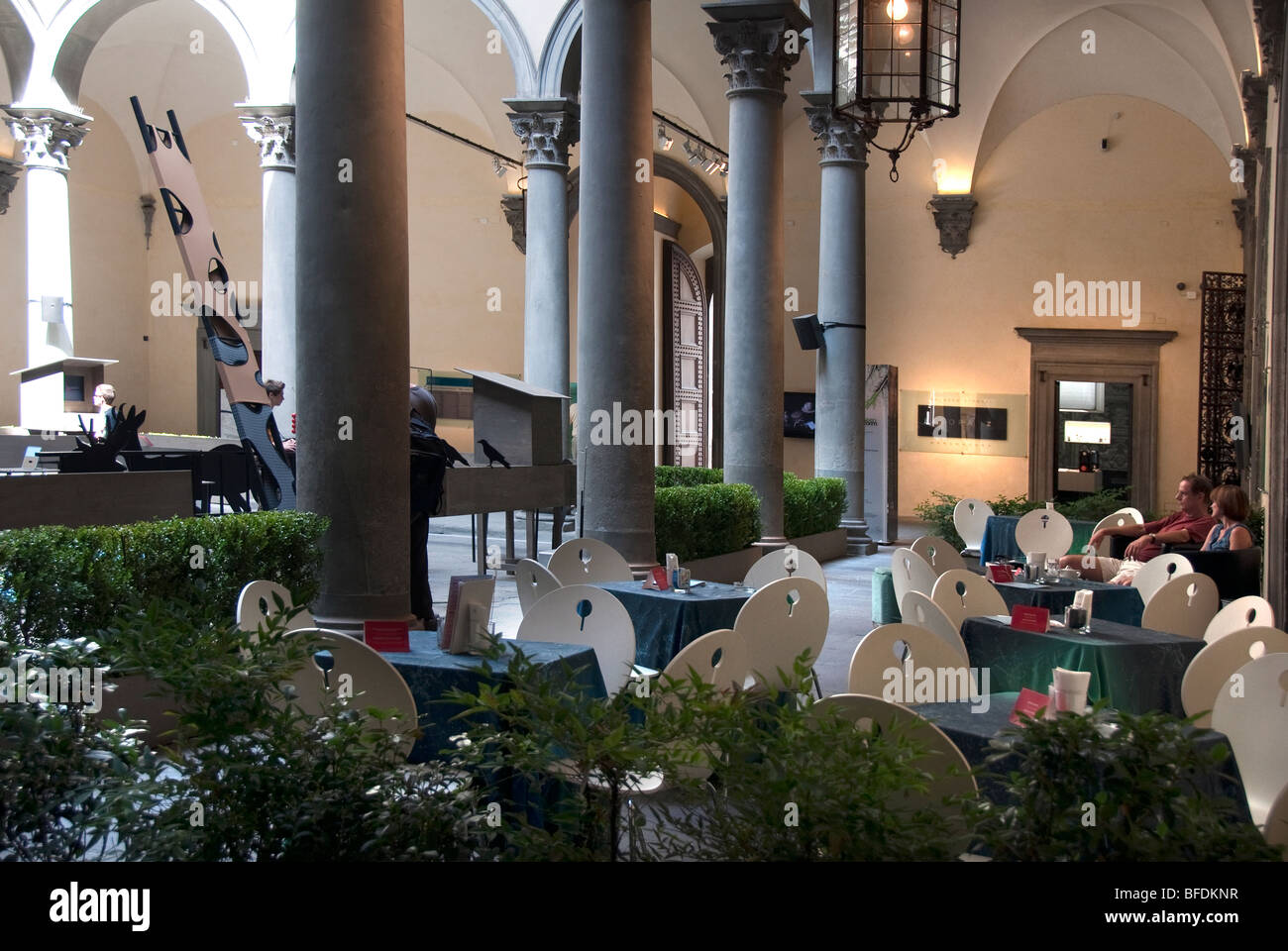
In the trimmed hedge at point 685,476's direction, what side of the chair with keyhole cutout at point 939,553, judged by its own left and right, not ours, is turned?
back

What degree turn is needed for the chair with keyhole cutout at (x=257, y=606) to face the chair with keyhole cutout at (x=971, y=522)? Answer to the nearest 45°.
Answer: approximately 90° to its left

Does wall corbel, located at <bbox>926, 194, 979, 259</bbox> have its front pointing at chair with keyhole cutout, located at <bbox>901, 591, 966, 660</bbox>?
yes

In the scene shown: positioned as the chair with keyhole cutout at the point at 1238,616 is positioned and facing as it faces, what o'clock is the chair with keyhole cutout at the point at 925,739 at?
the chair with keyhole cutout at the point at 925,739 is roughly at 11 o'clock from the chair with keyhole cutout at the point at 1238,616.

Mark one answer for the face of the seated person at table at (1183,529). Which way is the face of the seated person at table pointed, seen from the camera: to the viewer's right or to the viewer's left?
to the viewer's left

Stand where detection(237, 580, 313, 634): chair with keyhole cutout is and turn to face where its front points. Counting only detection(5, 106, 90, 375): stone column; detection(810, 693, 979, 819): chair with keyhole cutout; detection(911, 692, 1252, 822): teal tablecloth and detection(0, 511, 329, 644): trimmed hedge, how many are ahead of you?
2
